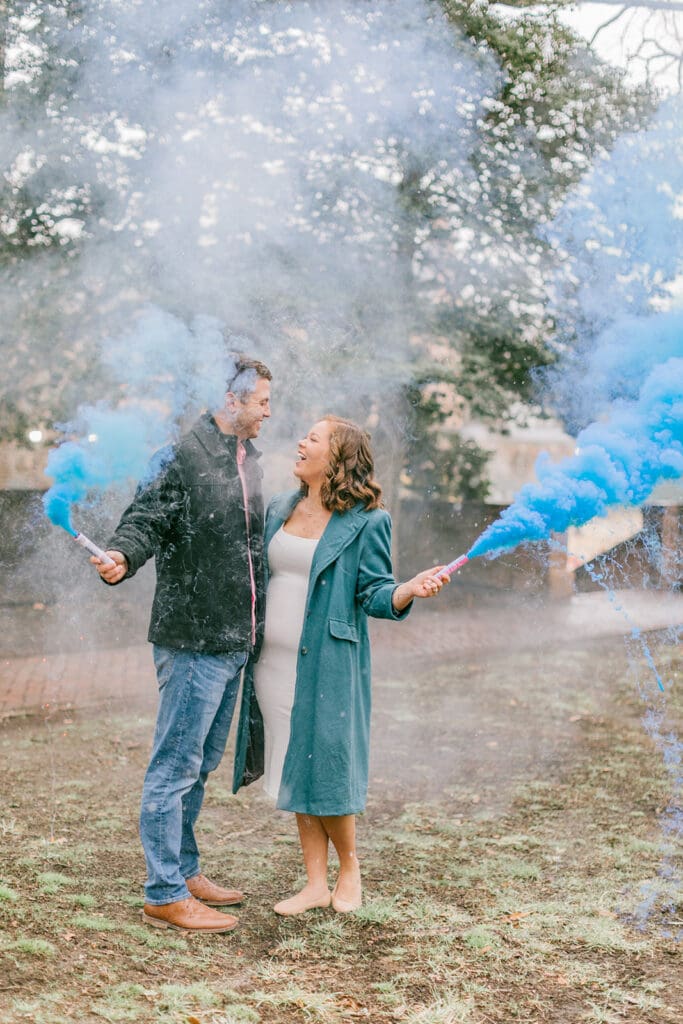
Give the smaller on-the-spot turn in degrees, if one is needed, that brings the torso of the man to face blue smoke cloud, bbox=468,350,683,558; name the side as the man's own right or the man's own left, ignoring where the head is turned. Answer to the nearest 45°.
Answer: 0° — they already face it

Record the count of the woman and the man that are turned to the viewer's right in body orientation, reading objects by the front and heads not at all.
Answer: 1

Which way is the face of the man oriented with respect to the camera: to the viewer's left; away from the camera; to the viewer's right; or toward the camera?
to the viewer's right

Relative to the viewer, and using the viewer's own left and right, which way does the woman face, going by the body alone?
facing the viewer and to the left of the viewer

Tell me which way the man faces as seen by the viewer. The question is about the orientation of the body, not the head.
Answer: to the viewer's right

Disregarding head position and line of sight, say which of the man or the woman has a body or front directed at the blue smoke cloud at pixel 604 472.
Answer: the man

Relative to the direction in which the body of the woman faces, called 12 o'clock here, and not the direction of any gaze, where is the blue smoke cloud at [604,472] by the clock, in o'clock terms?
The blue smoke cloud is roughly at 8 o'clock from the woman.
